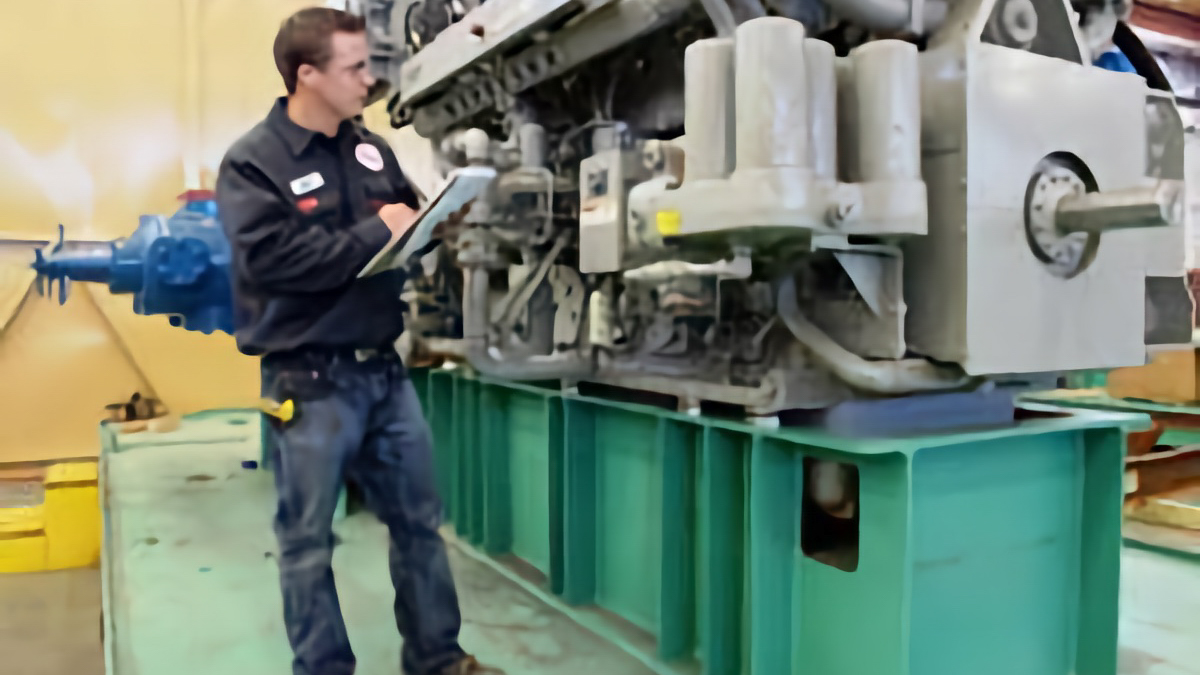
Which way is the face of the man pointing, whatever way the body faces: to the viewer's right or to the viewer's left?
to the viewer's right

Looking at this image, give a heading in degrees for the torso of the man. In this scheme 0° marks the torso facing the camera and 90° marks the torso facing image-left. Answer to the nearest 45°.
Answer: approximately 315°

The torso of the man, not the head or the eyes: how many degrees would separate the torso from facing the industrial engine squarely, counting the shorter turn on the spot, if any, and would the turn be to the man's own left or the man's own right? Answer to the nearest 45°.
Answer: approximately 45° to the man's own left

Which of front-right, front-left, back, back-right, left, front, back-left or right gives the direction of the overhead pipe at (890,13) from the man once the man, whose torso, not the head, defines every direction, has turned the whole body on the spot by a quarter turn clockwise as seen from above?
back-left

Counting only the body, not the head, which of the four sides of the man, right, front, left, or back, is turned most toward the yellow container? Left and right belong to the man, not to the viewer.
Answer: back
